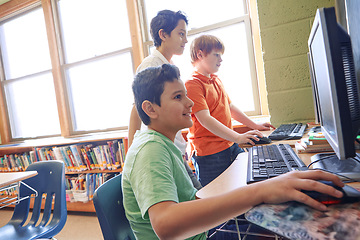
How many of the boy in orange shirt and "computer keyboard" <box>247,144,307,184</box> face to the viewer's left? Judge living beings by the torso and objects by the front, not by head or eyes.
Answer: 1

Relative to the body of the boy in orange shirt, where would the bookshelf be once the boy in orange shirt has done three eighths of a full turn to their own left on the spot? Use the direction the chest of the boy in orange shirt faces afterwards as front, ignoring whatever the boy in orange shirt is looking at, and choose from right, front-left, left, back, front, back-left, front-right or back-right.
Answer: front-left

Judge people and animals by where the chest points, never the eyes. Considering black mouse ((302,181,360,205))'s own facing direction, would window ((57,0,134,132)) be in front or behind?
behind

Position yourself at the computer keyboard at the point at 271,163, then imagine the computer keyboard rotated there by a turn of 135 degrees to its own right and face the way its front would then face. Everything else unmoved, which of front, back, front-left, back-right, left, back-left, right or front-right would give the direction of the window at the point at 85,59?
left

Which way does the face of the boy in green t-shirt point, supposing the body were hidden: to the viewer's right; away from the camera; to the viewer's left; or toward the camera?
to the viewer's right

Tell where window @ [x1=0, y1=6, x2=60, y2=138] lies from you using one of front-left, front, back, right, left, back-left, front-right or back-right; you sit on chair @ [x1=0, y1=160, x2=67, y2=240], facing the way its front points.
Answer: back-right

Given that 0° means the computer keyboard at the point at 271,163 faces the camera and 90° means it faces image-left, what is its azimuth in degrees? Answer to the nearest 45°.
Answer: approximately 90°

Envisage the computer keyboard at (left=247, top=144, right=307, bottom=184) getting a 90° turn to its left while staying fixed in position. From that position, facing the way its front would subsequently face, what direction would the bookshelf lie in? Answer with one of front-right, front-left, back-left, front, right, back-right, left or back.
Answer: back-right

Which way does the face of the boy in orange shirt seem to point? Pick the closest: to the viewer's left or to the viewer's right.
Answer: to the viewer's right

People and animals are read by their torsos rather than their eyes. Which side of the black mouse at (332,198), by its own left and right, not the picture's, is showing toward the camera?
right

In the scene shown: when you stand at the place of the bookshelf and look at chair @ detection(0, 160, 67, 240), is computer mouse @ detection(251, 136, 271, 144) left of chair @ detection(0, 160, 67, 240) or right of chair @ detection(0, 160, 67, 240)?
left

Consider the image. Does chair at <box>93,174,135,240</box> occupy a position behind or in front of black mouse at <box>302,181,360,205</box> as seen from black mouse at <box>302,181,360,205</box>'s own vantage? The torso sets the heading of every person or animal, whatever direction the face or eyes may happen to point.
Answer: behind

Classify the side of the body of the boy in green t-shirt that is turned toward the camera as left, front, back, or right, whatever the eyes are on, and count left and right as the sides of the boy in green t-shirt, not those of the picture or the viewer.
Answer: right

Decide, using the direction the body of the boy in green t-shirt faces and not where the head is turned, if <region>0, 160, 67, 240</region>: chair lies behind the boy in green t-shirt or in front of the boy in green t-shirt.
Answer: behind
